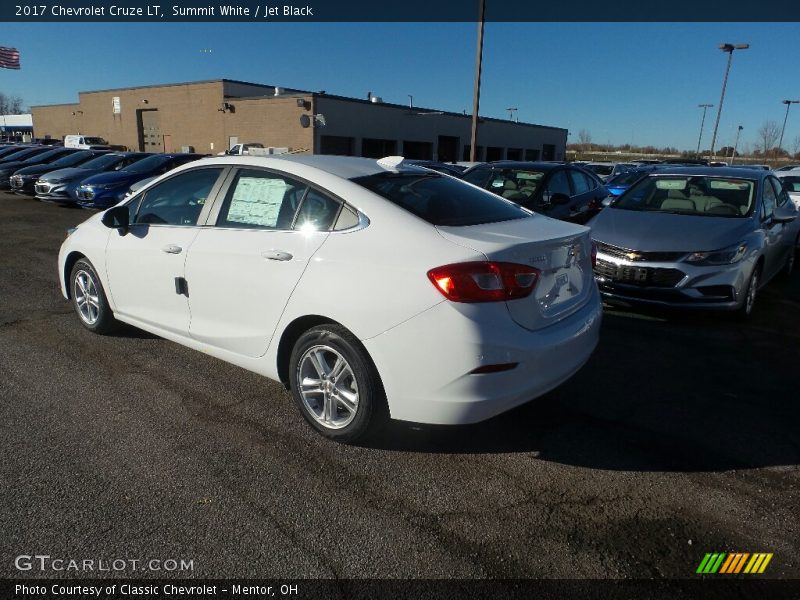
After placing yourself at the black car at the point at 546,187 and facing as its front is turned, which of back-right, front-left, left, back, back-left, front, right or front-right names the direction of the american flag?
right

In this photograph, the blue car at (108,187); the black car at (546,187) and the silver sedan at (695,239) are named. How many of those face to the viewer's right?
0

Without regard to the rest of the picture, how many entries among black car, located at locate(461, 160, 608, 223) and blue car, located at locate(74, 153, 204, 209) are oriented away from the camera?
0

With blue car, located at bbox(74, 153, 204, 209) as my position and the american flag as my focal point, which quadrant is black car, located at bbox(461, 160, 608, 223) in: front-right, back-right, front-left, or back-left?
back-right

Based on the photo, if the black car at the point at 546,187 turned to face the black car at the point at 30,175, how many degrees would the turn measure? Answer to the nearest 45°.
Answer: approximately 45° to its right

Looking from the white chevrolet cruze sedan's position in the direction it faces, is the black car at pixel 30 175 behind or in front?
in front

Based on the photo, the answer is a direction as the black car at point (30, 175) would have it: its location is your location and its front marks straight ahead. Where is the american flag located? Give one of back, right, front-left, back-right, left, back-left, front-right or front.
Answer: back-right

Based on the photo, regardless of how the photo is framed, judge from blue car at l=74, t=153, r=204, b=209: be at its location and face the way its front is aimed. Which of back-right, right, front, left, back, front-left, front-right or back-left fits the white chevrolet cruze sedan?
front-left

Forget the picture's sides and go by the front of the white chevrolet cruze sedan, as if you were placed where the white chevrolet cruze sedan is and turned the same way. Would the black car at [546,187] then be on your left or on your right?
on your right

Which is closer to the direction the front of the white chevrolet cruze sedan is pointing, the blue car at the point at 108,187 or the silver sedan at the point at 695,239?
the blue car

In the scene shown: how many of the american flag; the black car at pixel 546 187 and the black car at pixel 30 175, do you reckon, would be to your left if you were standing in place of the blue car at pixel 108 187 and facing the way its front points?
1

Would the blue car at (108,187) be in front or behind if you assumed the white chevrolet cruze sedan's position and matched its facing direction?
in front

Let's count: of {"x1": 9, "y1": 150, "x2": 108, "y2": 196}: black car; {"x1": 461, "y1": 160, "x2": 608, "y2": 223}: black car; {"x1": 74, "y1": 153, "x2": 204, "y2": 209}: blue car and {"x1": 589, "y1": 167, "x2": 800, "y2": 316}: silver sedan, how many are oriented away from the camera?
0

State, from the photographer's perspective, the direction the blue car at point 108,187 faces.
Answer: facing the viewer and to the left of the viewer

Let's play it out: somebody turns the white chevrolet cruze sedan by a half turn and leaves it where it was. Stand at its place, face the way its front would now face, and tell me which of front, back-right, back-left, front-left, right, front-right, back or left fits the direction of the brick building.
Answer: back-left

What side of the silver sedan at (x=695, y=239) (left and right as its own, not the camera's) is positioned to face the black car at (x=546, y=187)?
right

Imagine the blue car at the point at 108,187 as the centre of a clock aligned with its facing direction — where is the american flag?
The american flag is roughly at 4 o'clock from the blue car.
